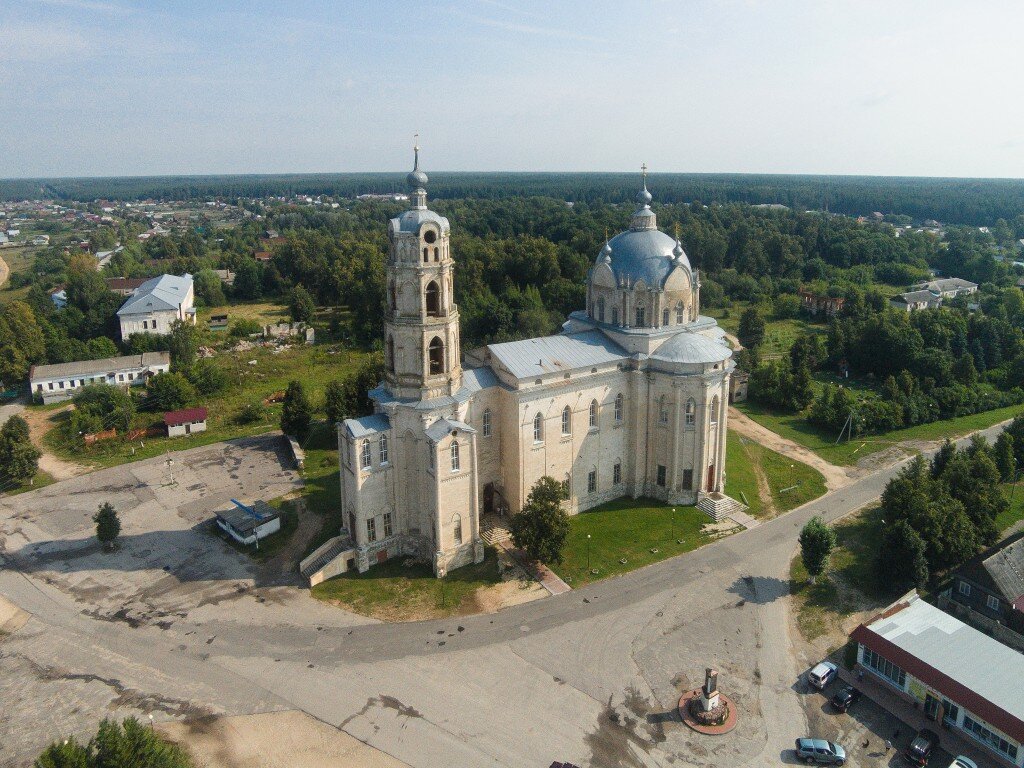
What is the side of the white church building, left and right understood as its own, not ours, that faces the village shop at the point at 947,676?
left

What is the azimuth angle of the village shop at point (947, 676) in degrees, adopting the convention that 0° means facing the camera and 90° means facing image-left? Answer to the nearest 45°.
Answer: approximately 45°

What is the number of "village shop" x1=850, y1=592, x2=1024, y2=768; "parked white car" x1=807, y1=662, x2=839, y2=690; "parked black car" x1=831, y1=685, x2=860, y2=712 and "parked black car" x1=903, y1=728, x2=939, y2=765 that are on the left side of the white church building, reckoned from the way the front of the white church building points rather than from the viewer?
4

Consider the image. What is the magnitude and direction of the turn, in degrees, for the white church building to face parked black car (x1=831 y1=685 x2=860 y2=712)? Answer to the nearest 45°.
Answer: approximately 90° to its left

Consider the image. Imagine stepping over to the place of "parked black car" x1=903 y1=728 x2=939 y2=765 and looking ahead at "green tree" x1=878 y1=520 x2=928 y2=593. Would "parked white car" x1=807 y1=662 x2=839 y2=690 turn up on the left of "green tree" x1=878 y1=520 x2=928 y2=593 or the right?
left

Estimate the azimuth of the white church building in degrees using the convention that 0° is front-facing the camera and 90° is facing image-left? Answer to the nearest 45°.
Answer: approximately 45°

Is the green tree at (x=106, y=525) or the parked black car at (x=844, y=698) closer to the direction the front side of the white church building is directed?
the green tree

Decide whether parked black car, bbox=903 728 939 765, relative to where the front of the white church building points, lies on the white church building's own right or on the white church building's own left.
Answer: on the white church building's own left

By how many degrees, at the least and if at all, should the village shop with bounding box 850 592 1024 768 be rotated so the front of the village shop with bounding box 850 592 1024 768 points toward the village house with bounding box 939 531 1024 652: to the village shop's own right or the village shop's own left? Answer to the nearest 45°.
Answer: approximately 135° to the village shop's own right

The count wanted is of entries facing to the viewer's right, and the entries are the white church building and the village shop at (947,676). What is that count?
0

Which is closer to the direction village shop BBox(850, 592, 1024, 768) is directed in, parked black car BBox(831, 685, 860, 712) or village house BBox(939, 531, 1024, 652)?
the parked black car
